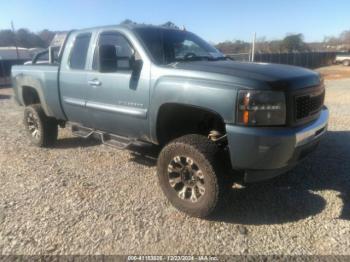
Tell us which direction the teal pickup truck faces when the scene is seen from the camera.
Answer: facing the viewer and to the right of the viewer
